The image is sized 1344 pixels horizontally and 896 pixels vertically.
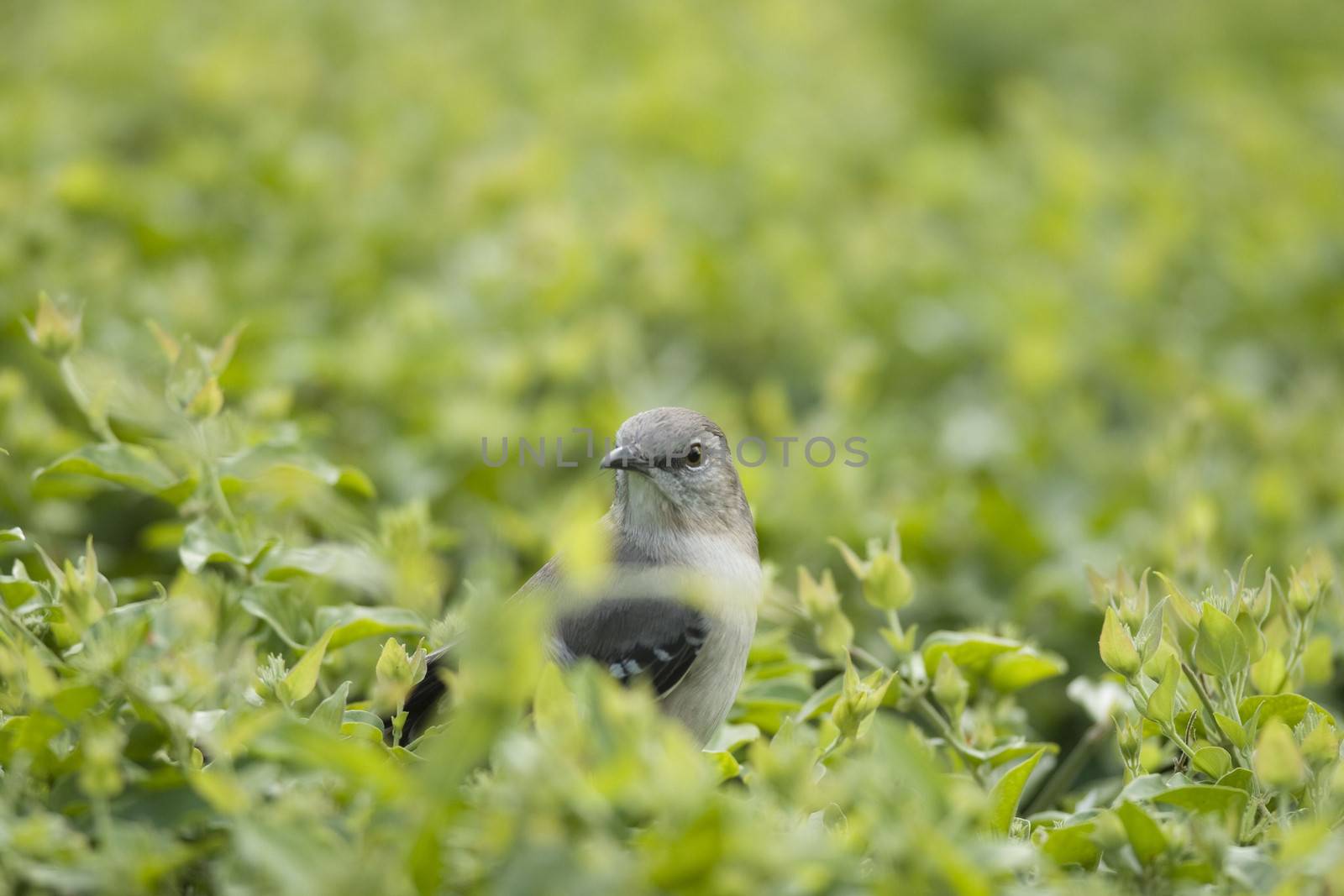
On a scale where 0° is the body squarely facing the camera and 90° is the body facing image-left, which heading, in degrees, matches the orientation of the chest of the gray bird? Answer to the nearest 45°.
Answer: approximately 270°
